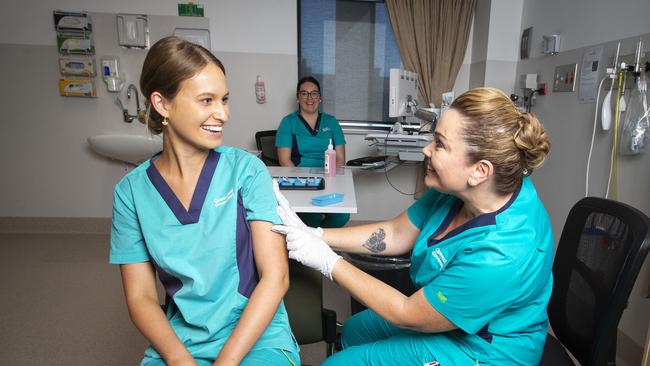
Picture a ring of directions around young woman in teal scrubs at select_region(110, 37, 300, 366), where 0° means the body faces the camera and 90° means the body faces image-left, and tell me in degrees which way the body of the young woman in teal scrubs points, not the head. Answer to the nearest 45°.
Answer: approximately 0°

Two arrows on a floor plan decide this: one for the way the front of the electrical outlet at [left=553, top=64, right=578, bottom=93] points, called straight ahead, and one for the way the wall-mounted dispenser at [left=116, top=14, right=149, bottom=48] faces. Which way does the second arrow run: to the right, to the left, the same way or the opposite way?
to the left

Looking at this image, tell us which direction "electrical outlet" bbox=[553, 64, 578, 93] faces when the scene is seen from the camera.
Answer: facing the viewer and to the left of the viewer

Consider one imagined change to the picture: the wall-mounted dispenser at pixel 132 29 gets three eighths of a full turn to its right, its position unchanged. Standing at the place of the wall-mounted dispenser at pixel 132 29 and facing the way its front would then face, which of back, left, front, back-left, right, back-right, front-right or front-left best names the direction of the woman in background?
back

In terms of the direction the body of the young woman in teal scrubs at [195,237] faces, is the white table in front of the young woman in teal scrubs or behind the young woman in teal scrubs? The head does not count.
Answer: behind

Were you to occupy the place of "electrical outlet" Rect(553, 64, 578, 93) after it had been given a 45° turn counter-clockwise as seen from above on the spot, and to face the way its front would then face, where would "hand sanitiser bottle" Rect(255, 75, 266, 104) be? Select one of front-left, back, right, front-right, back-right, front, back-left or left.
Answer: right

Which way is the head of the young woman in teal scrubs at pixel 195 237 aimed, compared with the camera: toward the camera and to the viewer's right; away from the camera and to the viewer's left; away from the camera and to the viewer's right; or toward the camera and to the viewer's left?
toward the camera and to the viewer's right

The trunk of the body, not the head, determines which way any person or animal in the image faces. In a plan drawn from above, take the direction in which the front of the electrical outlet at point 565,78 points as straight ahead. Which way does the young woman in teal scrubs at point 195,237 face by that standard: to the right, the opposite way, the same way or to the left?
to the left

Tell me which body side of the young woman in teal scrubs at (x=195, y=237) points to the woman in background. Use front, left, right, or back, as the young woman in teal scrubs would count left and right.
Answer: back

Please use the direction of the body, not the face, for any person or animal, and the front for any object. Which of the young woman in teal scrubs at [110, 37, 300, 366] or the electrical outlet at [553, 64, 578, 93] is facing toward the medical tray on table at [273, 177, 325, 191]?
the electrical outlet

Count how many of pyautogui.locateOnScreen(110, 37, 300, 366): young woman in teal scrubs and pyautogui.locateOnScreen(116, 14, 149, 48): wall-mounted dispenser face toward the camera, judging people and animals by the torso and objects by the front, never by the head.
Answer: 2
